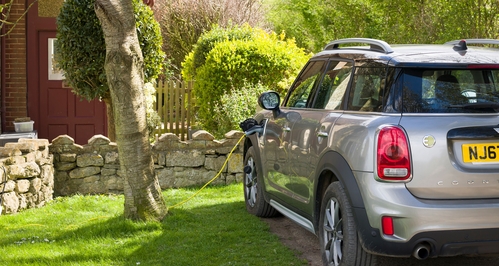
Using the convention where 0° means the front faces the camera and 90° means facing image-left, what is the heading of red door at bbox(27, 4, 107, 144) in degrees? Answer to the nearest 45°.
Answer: approximately 0°

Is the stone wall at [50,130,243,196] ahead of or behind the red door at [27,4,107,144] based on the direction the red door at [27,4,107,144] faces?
ahead

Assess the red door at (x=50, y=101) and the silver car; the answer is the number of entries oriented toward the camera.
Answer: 1

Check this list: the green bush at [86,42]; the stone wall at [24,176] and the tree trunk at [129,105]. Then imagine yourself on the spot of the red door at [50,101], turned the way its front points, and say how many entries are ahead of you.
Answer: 3

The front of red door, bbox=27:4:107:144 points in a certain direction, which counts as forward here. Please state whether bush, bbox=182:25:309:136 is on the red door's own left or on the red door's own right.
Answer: on the red door's own left

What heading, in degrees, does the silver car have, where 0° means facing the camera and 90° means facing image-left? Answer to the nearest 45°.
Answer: approximately 135°

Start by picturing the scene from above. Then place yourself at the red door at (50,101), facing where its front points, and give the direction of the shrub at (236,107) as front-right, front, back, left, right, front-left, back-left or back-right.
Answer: front-left

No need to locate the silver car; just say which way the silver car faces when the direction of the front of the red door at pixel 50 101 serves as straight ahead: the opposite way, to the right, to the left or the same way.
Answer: the opposite way
